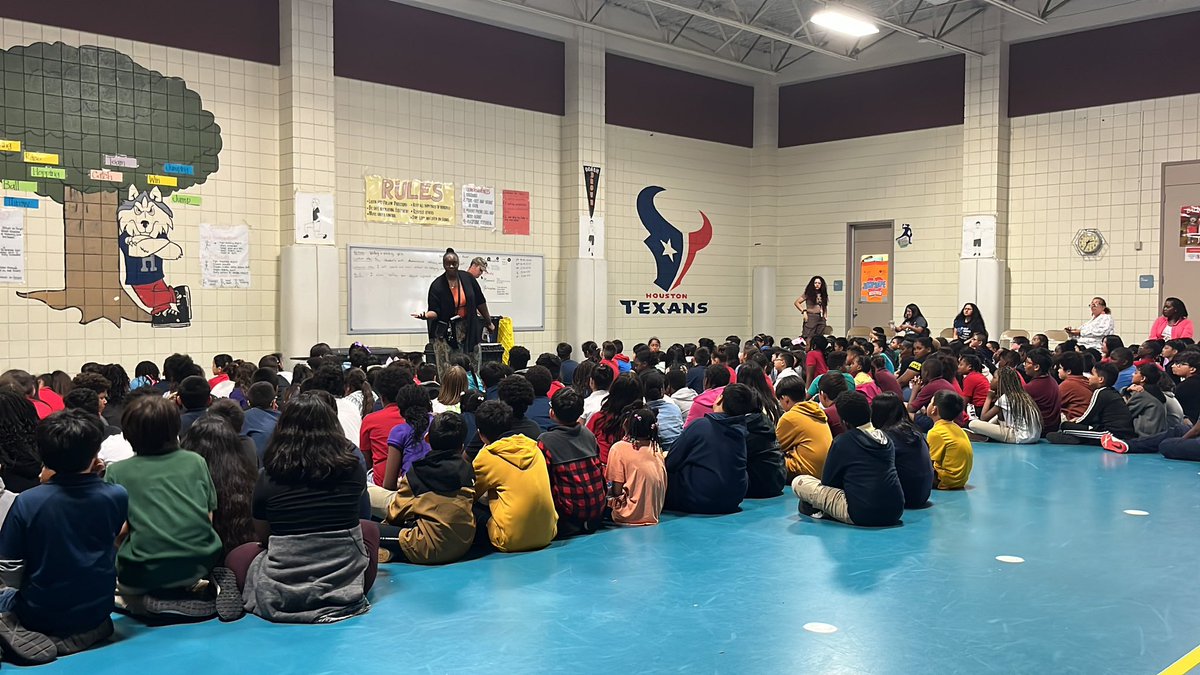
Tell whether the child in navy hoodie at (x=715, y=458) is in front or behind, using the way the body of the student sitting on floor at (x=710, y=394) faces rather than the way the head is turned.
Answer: behind

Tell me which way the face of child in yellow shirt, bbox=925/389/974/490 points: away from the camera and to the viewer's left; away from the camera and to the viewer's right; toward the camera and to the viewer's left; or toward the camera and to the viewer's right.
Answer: away from the camera and to the viewer's left

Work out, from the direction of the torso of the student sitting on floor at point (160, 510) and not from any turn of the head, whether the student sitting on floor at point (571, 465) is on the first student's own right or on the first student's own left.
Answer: on the first student's own right

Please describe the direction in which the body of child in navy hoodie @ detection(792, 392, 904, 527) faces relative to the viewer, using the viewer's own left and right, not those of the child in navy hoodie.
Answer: facing away from the viewer and to the left of the viewer

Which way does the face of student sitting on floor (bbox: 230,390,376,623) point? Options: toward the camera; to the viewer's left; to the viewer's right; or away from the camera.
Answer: away from the camera

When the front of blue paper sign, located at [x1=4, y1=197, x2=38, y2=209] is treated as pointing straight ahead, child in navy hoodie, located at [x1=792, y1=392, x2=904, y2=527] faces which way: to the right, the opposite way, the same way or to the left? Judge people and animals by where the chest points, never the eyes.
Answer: the opposite way

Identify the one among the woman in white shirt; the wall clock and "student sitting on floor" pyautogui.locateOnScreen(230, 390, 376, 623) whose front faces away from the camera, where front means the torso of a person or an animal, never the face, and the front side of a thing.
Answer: the student sitting on floor

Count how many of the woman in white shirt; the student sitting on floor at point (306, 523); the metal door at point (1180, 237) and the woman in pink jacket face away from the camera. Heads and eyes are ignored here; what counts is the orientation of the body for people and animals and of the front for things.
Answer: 1

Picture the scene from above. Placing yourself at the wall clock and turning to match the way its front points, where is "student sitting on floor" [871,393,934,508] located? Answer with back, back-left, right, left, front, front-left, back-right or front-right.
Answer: front

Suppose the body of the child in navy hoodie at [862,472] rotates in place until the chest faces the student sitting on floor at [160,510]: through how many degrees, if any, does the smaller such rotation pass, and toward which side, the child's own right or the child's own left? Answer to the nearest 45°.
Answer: approximately 90° to the child's own left

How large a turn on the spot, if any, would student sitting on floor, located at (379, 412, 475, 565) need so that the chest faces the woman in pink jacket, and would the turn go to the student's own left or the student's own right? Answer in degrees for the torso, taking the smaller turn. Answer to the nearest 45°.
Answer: approximately 90° to the student's own right

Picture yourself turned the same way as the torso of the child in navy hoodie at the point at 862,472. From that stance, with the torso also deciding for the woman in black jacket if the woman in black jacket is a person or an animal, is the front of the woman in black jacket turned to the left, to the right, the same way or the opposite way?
the opposite way

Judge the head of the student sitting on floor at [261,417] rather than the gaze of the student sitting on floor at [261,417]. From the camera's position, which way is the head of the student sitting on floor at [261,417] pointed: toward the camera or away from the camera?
away from the camera

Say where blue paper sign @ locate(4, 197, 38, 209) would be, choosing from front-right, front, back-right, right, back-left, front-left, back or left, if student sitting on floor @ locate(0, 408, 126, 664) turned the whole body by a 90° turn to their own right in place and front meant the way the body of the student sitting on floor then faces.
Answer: left
